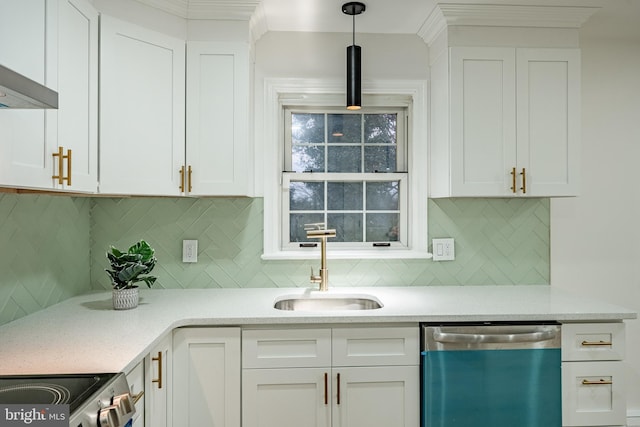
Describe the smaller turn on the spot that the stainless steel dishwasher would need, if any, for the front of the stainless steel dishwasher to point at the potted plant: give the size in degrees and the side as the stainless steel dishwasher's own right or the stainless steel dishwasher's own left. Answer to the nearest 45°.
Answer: approximately 90° to the stainless steel dishwasher's own right

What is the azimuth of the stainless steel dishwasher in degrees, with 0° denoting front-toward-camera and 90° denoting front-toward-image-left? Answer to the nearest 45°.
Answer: approximately 0°

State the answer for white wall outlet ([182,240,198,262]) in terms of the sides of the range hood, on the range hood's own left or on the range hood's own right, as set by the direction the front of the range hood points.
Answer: on the range hood's own left

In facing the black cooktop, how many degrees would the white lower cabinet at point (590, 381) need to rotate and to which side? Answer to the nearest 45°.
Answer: approximately 45° to its right

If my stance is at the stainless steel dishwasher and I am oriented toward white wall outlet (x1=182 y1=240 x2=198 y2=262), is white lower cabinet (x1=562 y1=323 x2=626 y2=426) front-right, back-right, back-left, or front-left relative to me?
back-right

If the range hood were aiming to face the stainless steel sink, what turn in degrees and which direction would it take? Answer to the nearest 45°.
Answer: approximately 90° to its left

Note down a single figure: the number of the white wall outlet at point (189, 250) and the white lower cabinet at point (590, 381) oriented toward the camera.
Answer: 2

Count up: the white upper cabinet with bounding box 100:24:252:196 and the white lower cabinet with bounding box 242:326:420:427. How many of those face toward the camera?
2

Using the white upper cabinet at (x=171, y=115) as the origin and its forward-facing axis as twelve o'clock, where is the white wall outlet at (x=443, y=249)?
The white wall outlet is roughly at 9 o'clock from the white upper cabinet.

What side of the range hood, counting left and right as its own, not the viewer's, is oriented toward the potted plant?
left
